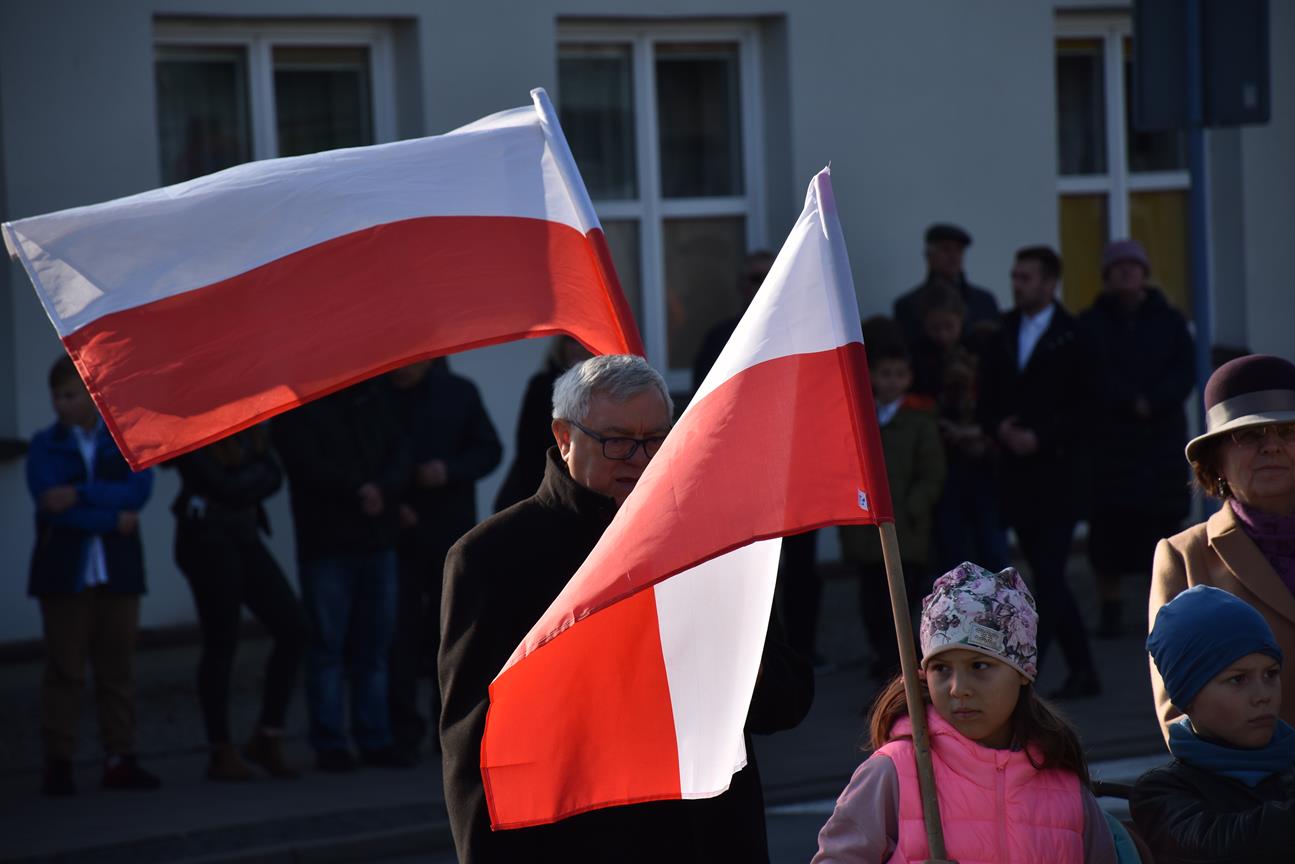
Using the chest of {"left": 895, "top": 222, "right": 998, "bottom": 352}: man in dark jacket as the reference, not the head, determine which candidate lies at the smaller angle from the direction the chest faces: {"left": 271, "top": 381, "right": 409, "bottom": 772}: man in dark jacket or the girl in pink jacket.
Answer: the girl in pink jacket

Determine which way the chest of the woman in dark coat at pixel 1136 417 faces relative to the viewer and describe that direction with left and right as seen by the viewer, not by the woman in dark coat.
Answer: facing the viewer

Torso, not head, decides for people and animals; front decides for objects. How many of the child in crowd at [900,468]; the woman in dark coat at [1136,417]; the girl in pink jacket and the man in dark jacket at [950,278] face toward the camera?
4

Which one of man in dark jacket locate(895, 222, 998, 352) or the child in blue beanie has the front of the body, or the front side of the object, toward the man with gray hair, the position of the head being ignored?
the man in dark jacket

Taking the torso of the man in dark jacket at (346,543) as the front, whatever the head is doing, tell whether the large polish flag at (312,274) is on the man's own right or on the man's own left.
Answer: on the man's own right

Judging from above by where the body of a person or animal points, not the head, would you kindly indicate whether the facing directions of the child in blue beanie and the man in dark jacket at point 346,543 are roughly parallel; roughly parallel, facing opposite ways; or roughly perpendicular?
roughly parallel

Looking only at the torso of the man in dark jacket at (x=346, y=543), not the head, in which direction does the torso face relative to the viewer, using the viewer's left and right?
facing the viewer and to the right of the viewer

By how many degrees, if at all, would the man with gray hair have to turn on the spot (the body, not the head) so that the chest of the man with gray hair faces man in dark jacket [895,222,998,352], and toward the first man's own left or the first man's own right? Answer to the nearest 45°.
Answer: approximately 135° to the first man's own left

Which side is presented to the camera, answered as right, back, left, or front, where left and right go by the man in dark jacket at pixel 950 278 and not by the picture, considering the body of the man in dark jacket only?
front

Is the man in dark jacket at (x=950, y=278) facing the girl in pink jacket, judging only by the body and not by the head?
yes

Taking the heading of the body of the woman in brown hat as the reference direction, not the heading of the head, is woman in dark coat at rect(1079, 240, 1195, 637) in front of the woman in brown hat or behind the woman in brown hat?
behind
